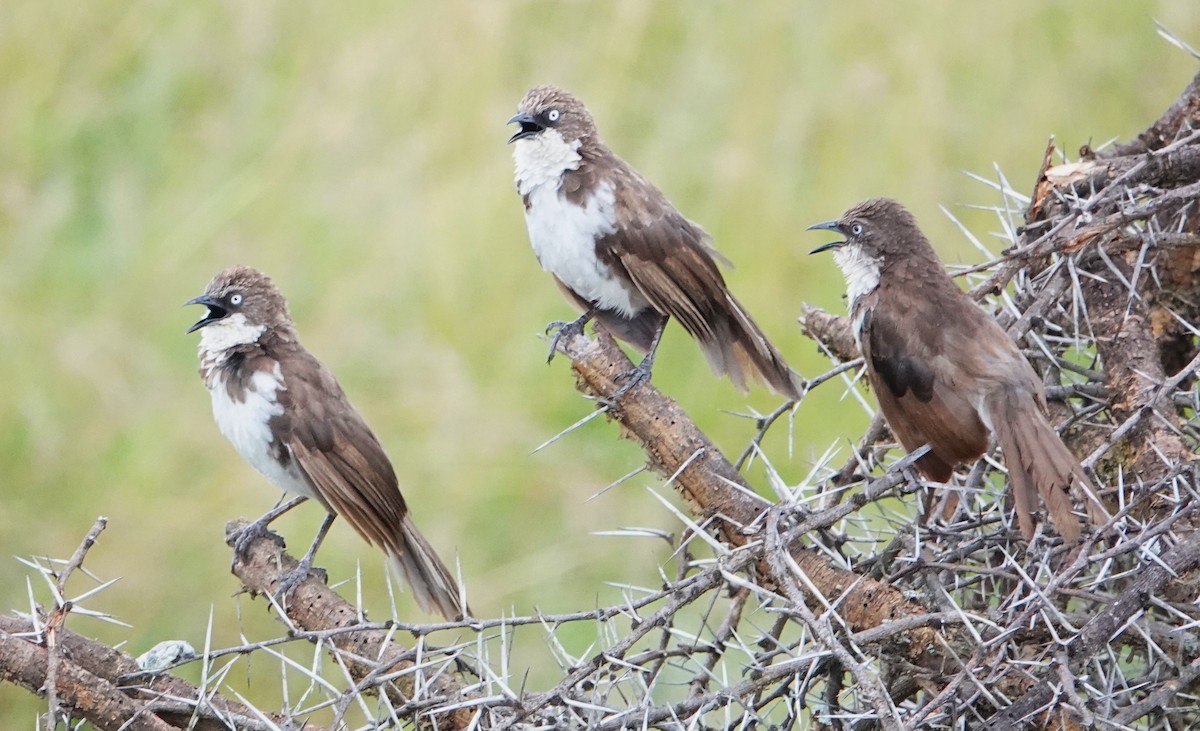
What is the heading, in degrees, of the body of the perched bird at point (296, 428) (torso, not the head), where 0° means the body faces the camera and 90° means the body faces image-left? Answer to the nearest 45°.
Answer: approximately 90°

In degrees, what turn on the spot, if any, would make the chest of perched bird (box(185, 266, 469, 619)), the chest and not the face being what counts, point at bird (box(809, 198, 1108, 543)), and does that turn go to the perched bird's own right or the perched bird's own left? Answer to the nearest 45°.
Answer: approximately 135° to the perched bird's own left

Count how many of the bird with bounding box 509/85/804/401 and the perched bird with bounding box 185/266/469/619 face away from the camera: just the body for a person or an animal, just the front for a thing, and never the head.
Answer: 0

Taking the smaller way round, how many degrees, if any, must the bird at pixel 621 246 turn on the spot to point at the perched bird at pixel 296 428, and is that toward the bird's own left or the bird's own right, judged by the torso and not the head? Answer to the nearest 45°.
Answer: approximately 45° to the bird's own right

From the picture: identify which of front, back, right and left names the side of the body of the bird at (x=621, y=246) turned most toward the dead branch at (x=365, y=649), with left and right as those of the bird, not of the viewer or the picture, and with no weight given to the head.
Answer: front

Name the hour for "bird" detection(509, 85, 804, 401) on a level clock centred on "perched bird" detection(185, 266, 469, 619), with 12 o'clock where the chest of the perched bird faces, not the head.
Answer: The bird is roughly at 6 o'clock from the perched bird.

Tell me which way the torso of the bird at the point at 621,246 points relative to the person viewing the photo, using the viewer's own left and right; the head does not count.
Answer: facing the viewer and to the left of the viewer

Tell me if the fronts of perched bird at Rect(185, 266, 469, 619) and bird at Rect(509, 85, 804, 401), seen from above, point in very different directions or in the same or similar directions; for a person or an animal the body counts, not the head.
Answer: same or similar directions
